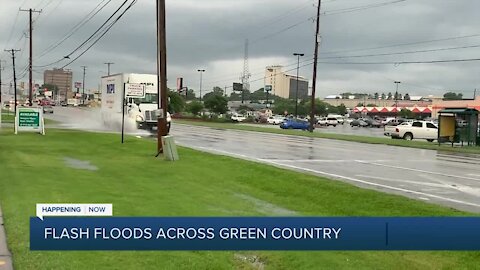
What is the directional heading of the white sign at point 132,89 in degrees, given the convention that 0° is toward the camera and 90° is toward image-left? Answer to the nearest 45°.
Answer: approximately 0°

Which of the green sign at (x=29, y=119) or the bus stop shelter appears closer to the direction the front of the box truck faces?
the bus stop shelter

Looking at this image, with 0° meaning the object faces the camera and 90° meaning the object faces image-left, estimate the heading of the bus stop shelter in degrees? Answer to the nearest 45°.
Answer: approximately 45°

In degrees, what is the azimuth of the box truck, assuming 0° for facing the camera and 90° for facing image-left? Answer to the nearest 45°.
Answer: approximately 315°

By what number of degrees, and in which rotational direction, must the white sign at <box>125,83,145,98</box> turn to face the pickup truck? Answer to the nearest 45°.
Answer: approximately 135° to its left

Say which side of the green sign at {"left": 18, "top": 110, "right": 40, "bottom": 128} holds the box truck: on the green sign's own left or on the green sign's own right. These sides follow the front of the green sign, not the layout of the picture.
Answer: on the green sign's own left

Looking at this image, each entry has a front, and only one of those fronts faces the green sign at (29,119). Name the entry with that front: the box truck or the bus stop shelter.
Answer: the bus stop shelter

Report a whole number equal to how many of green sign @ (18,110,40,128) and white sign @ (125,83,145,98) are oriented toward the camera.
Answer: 2
